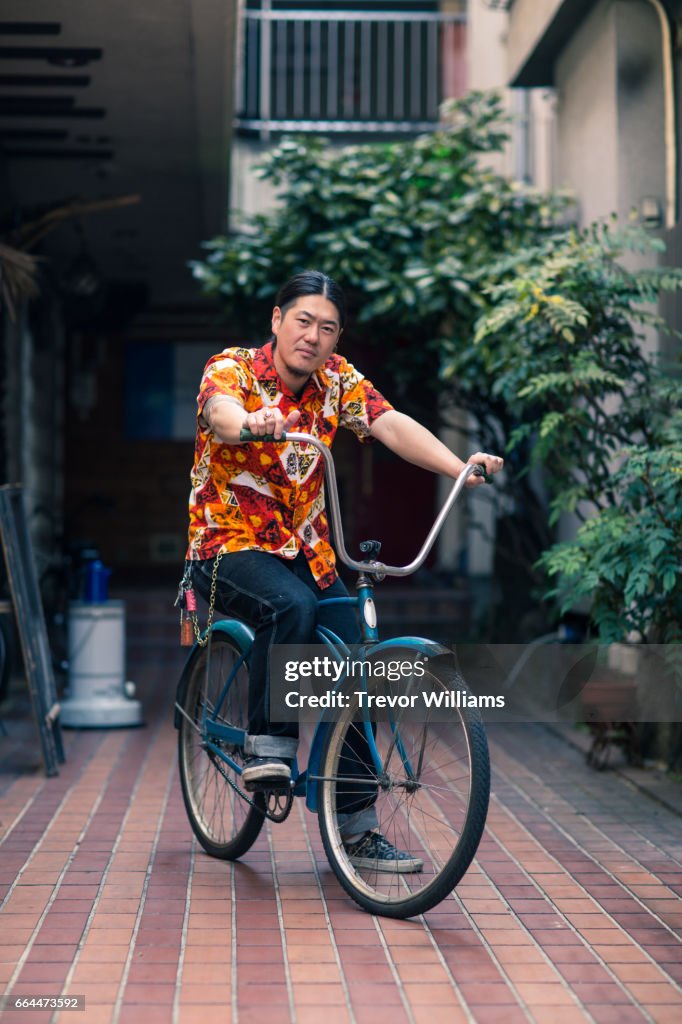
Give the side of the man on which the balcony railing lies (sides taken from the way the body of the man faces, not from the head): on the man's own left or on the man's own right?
on the man's own left

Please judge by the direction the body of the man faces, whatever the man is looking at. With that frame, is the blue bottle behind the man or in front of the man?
behind

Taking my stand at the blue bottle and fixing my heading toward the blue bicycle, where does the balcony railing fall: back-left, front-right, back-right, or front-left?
back-left

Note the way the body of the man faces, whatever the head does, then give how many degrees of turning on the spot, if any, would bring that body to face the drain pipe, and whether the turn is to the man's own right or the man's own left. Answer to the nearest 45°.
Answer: approximately 90° to the man's own left

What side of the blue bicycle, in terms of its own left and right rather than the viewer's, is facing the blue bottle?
back

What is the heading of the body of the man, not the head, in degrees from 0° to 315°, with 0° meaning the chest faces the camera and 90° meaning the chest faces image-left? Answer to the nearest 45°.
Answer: approximately 315°
